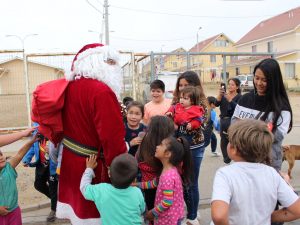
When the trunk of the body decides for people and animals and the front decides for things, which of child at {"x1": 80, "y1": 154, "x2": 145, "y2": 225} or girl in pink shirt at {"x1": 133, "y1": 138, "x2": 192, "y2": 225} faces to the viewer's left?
the girl in pink shirt

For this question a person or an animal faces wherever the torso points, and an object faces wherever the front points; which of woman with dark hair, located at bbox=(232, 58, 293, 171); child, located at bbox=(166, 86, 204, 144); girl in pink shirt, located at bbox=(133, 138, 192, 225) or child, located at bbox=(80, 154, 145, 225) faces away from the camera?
child, located at bbox=(80, 154, 145, 225)

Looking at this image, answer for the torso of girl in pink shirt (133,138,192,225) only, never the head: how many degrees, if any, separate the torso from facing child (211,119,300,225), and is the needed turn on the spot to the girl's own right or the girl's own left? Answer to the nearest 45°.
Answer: approximately 135° to the girl's own left

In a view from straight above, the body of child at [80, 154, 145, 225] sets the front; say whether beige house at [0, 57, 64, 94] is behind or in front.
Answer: in front

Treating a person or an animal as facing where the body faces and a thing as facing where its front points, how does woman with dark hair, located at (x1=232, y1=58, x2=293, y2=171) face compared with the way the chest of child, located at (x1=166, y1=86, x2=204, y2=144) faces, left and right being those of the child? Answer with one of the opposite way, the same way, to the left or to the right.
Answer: the same way

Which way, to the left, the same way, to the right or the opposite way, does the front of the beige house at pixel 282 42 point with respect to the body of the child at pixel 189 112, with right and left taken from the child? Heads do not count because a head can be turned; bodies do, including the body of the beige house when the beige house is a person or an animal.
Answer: the same way

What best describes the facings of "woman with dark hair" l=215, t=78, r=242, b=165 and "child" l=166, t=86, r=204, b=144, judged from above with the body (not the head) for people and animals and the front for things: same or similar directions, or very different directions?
same or similar directions

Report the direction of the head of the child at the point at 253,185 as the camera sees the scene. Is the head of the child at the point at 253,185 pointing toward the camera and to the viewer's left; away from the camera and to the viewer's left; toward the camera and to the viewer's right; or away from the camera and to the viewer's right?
away from the camera and to the viewer's left

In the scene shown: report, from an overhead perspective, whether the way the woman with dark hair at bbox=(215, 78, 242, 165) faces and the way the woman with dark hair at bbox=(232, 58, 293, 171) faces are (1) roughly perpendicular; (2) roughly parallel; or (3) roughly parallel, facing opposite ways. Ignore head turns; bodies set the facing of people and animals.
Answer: roughly parallel

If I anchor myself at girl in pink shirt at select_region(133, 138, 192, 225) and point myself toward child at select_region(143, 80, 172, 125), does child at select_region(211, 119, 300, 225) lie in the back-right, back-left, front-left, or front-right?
back-right

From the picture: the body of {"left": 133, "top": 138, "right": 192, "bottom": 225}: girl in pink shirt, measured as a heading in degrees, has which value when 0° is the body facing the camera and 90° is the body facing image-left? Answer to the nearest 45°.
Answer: approximately 90°

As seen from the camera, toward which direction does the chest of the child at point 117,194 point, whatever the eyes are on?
away from the camera

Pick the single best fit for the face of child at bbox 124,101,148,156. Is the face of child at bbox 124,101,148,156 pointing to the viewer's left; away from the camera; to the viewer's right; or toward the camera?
toward the camera

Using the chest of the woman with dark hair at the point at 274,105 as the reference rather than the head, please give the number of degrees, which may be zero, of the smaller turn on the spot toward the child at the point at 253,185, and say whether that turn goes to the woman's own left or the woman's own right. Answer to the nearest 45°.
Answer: approximately 45° to the woman's own left

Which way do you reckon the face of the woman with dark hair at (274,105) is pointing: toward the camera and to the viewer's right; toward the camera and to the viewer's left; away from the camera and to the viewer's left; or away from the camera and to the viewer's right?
toward the camera and to the viewer's left

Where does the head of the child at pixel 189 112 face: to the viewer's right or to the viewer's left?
to the viewer's left

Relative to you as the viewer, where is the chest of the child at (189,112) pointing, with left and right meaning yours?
facing the viewer and to the left of the viewer
